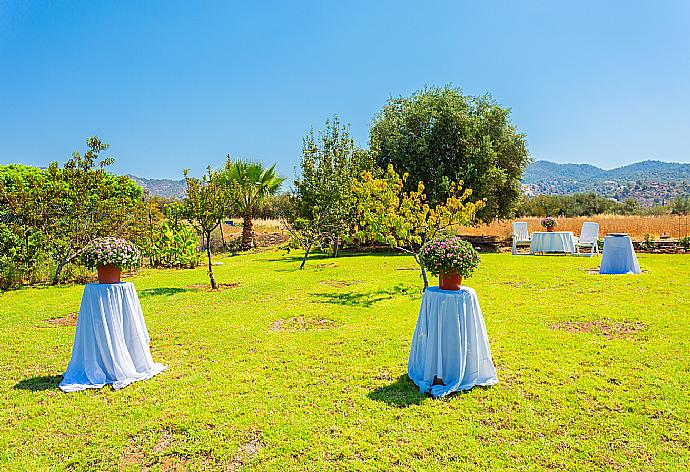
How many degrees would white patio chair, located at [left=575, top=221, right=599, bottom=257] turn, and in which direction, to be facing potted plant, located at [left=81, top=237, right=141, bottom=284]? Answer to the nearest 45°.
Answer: approximately 45° to its left

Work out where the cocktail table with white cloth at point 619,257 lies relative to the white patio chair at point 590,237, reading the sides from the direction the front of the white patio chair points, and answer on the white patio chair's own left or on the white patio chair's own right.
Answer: on the white patio chair's own left

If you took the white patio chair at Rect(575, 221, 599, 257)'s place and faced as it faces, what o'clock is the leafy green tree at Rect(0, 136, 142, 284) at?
The leafy green tree is roughly at 12 o'clock from the white patio chair.

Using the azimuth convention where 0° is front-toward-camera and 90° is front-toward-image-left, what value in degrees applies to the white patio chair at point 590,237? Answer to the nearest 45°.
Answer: approximately 45°

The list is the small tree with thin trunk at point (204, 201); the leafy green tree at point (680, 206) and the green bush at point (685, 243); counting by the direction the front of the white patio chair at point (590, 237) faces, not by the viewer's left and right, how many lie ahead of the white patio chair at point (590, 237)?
1

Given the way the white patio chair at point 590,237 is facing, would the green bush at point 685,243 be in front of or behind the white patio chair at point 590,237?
behind

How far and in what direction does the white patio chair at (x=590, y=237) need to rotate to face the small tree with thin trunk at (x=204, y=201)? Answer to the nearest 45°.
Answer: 0° — it already faces it

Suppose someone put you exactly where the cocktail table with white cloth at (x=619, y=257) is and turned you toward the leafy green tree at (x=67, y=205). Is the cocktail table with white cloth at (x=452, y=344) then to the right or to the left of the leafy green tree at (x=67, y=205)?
left

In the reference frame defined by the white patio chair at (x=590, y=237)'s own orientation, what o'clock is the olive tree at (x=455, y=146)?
The olive tree is roughly at 2 o'clock from the white patio chair.

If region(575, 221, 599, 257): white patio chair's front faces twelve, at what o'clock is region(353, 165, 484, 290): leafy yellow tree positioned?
The leafy yellow tree is roughly at 11 o'clock from the white patio chair.

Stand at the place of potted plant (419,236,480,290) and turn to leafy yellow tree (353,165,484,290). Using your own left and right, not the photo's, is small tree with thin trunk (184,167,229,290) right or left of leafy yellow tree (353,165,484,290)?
left

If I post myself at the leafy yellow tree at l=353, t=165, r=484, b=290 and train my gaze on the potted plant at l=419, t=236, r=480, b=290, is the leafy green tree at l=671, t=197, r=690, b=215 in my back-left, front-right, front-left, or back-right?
back-left
